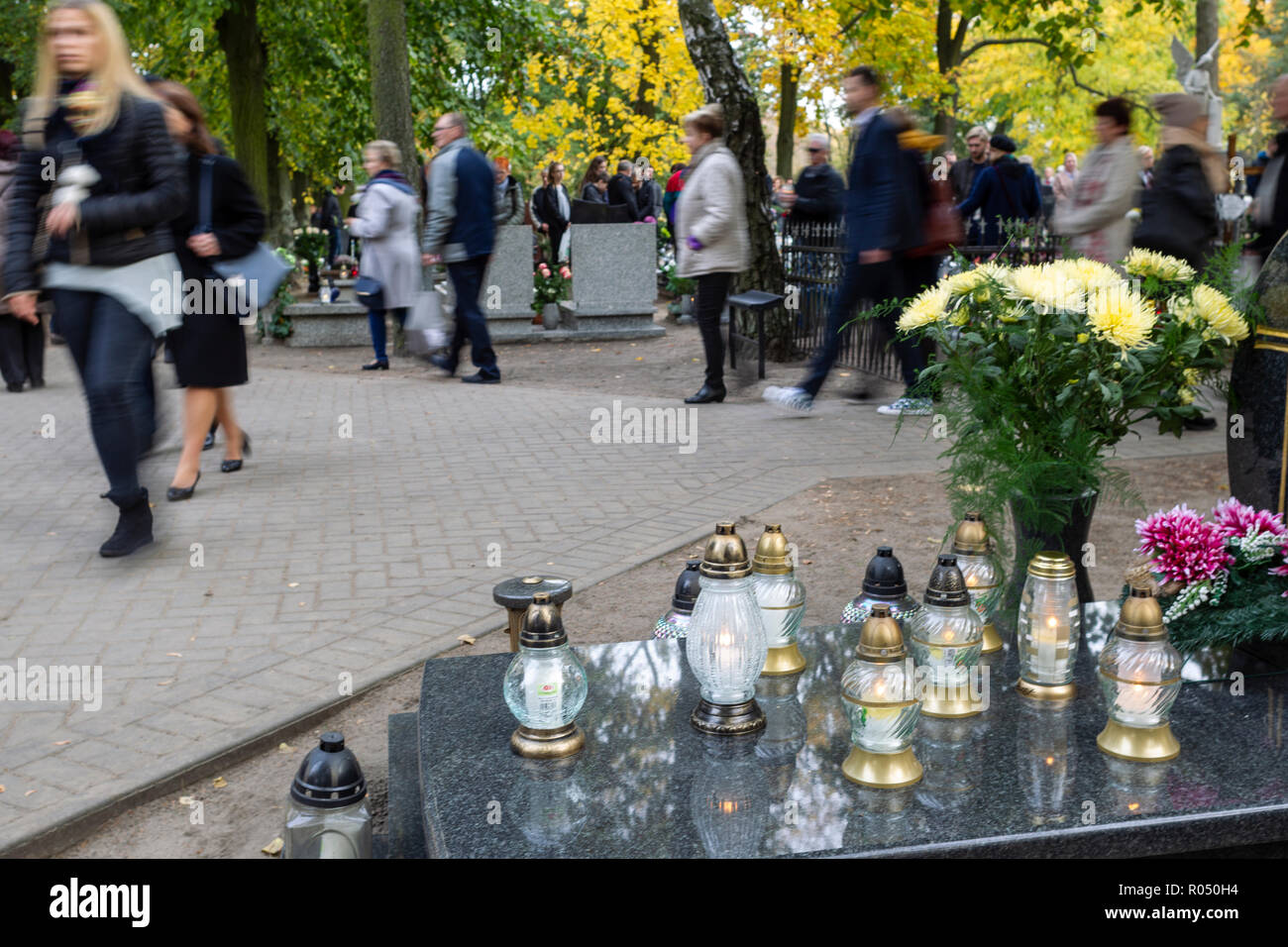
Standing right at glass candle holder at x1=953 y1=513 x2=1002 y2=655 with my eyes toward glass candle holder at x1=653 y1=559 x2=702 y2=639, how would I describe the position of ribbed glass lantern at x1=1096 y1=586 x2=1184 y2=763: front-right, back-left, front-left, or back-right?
back-left

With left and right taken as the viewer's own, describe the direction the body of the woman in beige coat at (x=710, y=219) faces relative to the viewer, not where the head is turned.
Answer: facing to the left of the viewer

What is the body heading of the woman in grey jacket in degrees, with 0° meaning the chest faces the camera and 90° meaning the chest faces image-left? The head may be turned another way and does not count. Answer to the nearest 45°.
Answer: approximately 90°

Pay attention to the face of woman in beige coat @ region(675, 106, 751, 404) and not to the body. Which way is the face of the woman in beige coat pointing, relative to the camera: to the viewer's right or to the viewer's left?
to the viewer's left

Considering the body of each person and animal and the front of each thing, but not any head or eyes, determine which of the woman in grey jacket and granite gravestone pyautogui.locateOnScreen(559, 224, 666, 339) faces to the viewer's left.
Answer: the woman in grey jacket

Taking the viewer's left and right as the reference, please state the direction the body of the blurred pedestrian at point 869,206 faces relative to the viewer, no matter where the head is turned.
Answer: facing to the left of the viewer

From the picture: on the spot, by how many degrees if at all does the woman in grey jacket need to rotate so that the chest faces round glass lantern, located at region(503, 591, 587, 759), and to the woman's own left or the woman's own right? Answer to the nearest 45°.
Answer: approximately 90° to the woman's own left

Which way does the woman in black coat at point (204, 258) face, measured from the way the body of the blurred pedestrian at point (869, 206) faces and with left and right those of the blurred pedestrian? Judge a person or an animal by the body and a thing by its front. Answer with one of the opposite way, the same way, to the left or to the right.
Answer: to the left

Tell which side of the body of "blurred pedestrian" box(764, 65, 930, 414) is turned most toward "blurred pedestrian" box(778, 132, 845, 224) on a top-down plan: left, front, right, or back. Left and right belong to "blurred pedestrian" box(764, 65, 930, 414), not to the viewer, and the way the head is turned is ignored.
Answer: right

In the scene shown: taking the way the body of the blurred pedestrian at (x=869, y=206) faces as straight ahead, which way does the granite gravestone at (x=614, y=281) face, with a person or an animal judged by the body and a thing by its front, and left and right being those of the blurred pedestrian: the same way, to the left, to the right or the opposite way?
to the right
